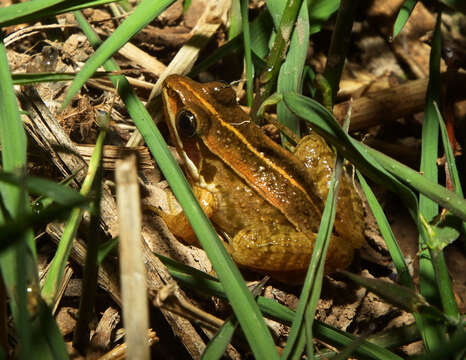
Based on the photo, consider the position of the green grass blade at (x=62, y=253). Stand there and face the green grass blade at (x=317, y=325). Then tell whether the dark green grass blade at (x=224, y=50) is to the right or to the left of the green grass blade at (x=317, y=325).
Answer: left

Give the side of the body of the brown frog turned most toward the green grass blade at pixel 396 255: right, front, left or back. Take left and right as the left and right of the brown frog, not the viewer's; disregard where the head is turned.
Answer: back

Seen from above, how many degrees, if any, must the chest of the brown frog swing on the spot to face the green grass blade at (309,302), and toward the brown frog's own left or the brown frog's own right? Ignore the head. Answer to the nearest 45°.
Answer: approximately 135° to the brown frog's own left

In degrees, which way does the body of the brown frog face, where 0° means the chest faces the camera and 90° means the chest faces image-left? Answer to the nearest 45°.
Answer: approximately 135°
